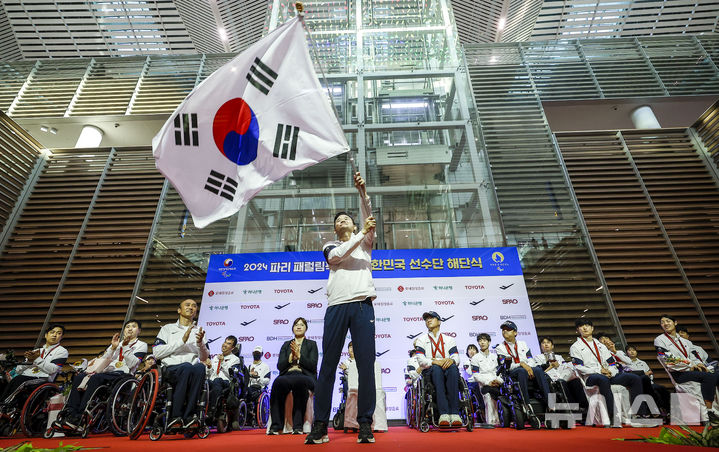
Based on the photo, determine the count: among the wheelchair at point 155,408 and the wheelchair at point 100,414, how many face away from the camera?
0

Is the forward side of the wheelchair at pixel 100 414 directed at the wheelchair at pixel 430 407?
no

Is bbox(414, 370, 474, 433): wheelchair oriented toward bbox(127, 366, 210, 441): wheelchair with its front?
no

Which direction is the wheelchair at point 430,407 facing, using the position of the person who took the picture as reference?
facing the viewer

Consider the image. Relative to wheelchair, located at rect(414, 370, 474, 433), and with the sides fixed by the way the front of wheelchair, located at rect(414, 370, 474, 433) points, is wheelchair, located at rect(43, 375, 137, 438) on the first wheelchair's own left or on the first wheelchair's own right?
on the first wheelchair's own right

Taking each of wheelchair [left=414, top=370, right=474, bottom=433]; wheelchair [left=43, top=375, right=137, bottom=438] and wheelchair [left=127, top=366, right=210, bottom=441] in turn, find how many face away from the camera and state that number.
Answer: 0

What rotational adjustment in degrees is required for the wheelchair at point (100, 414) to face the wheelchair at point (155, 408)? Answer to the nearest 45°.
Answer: approximately 90° to its left

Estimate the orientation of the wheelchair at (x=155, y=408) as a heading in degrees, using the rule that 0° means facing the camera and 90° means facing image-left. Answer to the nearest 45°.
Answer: approximately 315°

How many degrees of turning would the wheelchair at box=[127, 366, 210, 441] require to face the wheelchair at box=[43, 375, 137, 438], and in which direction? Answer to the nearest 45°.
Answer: approximately 90° to its right

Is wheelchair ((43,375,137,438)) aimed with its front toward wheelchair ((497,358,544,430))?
no

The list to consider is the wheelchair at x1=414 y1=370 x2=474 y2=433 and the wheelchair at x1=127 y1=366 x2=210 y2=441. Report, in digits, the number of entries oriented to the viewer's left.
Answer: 0
